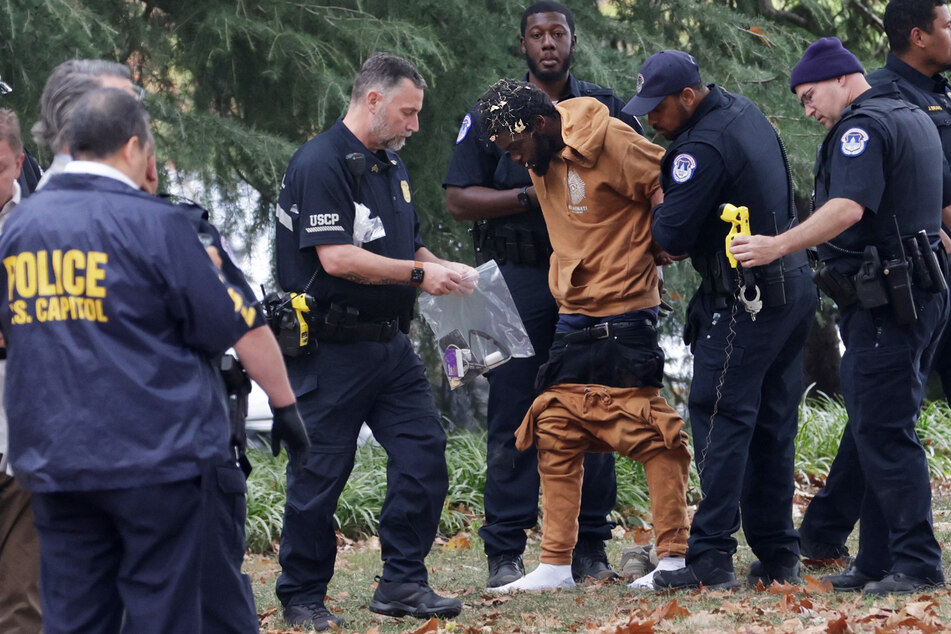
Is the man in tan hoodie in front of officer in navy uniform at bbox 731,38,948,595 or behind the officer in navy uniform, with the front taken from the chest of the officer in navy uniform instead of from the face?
in front

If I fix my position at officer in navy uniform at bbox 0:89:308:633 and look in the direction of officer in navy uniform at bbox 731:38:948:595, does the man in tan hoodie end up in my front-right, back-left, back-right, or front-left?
front-left

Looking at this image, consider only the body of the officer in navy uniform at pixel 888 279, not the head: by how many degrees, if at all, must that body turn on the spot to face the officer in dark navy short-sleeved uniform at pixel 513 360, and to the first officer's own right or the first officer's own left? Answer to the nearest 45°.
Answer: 0° — they already face them

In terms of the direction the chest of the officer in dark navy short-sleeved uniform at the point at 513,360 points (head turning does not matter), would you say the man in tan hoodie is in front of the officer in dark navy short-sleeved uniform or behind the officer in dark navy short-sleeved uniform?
in front

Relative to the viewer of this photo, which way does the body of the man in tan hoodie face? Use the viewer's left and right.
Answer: facing the viewer and to the left of the viewer

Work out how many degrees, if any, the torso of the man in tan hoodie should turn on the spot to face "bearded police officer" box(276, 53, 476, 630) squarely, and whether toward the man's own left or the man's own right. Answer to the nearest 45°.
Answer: approximately 45° to the man's own right

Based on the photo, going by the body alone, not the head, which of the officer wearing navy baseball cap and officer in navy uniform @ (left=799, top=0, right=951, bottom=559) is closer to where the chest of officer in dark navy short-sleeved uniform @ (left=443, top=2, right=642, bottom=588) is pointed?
the officer wearing navy baseball cap

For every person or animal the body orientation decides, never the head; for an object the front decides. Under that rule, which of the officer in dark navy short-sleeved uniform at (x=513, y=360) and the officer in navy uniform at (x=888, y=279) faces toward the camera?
the officer in dark navy short-sleeved uniform

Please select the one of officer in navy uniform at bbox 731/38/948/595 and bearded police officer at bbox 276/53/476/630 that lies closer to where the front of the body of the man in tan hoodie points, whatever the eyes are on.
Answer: the bearded police officer

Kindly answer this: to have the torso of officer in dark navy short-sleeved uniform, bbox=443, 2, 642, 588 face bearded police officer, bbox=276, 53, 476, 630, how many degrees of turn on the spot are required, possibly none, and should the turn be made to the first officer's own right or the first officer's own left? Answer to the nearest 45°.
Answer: approximately 45° to the first officer's own right

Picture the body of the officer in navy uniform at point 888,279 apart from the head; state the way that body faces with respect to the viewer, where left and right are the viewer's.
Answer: facing to the left of the viewer

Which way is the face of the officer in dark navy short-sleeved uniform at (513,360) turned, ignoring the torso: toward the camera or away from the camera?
toward the camera

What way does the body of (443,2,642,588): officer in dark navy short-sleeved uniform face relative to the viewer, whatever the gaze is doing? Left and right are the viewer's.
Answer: facing the viewer

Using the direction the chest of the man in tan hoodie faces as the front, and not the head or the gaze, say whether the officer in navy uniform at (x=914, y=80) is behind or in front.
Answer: behind

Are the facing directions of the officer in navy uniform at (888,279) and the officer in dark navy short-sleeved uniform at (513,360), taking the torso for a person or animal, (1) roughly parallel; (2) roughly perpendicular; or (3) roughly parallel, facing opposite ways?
roughly perpendicular

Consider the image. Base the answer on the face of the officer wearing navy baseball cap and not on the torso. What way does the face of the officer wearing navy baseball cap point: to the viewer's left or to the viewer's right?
to the viewer's left

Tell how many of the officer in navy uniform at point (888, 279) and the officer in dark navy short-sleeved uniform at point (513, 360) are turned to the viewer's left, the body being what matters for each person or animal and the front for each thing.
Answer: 1

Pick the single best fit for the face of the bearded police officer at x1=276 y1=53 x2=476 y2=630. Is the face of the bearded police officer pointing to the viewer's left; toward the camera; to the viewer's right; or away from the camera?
to the viewer's right

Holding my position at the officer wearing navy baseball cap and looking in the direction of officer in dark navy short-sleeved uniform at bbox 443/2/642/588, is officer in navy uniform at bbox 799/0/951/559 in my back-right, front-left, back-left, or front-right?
back-right

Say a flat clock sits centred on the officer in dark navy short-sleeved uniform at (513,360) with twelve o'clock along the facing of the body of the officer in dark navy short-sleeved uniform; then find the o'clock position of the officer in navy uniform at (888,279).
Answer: The officer in navy uniform is roughly at 10 o'clock from the officer in dark navy short-sleeved uniform.
